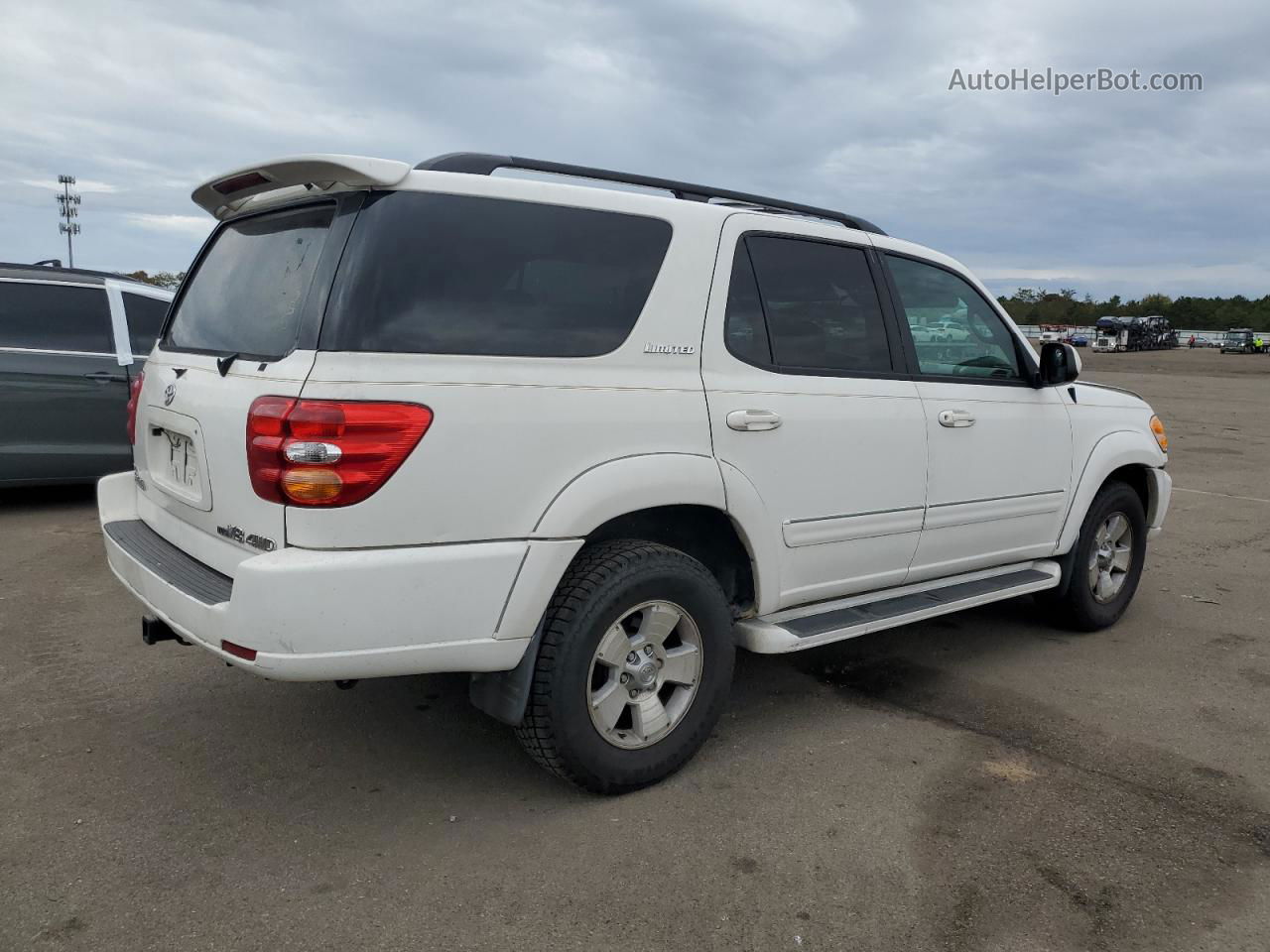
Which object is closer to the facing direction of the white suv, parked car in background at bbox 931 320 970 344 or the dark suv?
the parked car in background

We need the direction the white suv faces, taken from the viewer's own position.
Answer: facing away from the viewer and to the right of the viewer

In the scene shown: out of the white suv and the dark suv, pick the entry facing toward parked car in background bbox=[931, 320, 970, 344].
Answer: the white suv

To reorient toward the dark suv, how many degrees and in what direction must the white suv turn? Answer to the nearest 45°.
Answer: approximately 90° to its left

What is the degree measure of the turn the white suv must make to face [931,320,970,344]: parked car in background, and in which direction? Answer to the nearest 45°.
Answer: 0° — it already faces it
